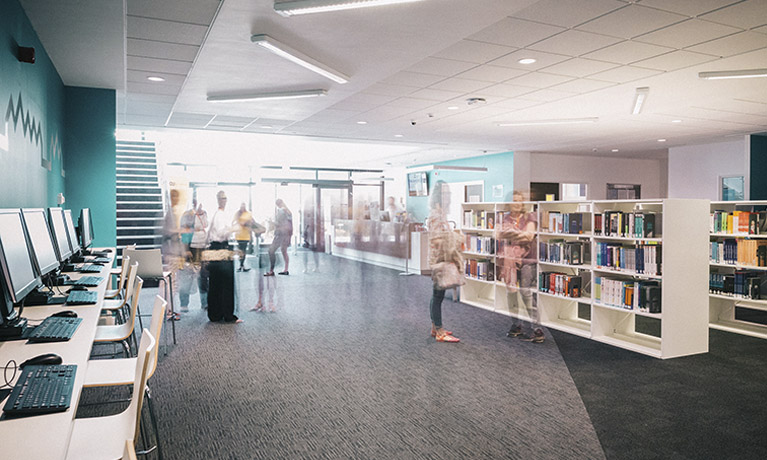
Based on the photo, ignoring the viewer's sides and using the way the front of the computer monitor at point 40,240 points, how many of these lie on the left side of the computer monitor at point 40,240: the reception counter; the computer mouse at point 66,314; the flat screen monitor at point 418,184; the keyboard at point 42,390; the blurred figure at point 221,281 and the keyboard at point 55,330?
3

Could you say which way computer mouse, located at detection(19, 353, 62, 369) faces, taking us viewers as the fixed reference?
facing to the left of the viewer

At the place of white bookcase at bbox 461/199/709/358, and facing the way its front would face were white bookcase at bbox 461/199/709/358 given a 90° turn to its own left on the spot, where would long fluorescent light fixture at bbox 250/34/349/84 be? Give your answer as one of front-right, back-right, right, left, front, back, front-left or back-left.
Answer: right

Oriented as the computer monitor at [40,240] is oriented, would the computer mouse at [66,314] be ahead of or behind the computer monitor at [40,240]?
ahead

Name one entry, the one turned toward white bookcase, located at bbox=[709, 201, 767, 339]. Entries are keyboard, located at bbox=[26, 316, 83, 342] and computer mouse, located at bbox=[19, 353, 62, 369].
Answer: the keyboard

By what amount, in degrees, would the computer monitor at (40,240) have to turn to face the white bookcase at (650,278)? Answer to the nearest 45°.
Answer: approximately 45° to its left

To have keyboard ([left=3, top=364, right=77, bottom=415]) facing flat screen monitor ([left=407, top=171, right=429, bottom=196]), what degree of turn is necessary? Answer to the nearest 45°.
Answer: approximately 45° to its left

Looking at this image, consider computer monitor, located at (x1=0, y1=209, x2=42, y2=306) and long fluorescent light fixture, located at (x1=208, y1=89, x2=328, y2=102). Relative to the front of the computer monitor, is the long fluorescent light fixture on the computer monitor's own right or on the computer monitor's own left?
on the computer monitor's own left

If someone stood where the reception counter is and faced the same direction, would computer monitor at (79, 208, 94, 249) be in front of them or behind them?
in front

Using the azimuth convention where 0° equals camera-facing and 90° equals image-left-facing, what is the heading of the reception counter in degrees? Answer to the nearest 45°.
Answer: approximately 45°

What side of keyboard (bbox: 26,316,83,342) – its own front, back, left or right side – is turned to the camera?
right
